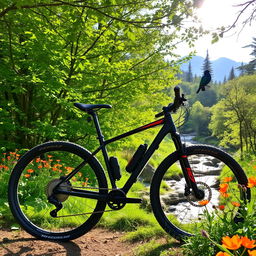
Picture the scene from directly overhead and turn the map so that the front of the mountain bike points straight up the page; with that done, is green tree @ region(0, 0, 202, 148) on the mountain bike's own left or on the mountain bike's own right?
on the mountain bike's own left

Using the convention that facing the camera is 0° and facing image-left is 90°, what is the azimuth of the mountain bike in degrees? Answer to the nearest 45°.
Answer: approximately 270°

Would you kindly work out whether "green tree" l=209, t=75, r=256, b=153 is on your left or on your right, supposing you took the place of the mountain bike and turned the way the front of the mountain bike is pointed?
on your left
